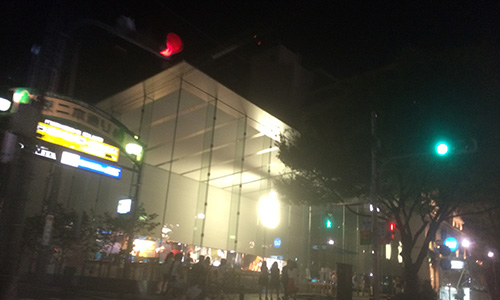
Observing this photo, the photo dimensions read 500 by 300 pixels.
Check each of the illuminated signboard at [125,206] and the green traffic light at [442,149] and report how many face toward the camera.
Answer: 2

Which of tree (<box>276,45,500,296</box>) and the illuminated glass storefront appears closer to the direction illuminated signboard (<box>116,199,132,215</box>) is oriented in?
the tree

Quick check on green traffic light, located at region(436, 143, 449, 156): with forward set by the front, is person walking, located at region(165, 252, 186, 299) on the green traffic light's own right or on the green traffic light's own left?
on the green traffic light's own right

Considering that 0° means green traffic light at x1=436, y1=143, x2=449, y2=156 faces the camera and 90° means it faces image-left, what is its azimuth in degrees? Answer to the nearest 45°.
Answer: approximately 0°

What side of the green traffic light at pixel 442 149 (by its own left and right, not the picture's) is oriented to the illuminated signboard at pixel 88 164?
right
